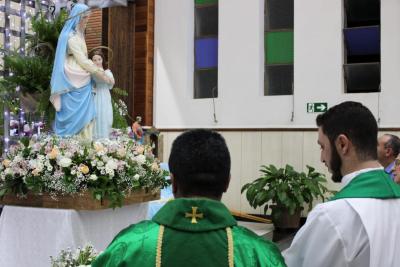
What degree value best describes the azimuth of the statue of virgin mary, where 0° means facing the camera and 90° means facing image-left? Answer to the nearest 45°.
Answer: approximately 270°

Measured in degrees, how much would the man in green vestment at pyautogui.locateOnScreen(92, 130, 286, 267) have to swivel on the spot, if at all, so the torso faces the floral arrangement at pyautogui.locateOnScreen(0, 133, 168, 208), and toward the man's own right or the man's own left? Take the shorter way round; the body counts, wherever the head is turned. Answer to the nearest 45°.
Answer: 0° — they already face it

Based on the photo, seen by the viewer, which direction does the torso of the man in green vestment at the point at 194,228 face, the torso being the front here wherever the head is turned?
away from the camera

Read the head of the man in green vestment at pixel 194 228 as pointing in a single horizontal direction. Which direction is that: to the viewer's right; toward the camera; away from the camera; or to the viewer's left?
away from the camera

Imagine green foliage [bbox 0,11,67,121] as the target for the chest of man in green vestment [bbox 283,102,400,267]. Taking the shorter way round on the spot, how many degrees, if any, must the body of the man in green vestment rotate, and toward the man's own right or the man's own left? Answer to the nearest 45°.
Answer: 0° — they already face it

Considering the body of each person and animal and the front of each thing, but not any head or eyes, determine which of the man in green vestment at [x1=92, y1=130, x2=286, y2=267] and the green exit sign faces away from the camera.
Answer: the man in green vestment

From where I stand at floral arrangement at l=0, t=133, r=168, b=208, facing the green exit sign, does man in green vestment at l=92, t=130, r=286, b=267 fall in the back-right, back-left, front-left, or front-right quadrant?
back-right

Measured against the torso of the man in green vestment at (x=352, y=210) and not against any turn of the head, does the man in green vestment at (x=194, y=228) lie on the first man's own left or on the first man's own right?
on the first man's own left

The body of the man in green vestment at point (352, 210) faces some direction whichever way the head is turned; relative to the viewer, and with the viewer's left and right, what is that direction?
facing away from the viewer and to the left of the viewer
